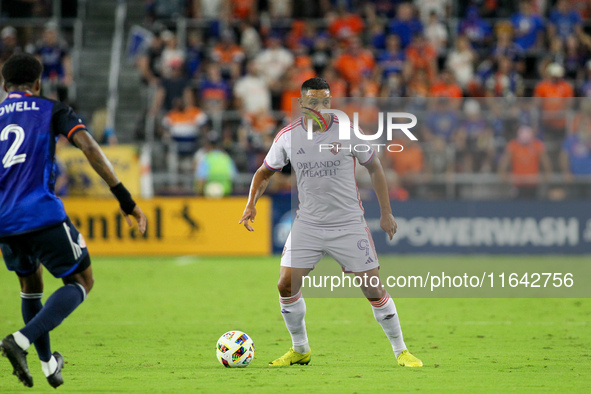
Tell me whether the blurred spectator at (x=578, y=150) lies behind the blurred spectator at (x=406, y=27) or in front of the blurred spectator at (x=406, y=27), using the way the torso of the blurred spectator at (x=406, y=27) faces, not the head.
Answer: in front

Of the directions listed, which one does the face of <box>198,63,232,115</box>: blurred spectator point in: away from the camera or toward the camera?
toward the camera

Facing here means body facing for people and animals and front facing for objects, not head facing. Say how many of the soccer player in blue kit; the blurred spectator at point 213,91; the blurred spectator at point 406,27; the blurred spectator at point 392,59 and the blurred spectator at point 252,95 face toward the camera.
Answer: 4

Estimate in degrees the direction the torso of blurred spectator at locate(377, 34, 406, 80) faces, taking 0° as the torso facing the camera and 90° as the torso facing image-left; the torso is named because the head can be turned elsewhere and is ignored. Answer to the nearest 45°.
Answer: approximately 0°

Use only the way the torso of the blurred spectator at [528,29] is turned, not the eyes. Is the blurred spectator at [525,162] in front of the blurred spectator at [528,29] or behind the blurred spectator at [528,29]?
in front

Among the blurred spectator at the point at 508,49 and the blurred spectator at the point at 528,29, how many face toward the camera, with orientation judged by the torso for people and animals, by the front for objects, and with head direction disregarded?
2

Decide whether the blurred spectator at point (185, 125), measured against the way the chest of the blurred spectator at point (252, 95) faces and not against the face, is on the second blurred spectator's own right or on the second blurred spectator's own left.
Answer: on the second blurred spectator's own right

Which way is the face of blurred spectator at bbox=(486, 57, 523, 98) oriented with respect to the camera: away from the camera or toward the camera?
toward the camera

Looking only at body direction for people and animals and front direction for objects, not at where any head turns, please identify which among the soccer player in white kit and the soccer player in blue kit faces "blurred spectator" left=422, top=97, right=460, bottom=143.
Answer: the soccer player in blue kit

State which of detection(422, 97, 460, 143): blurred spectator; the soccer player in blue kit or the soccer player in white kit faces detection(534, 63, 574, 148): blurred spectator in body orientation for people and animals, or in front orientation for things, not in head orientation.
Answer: the soccer player in blue kit

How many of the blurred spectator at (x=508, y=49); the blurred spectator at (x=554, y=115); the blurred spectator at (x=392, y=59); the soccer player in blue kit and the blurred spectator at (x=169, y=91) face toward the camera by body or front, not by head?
4

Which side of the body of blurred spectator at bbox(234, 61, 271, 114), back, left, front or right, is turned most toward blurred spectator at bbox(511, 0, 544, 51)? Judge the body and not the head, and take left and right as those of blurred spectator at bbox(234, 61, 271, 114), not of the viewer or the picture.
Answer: left

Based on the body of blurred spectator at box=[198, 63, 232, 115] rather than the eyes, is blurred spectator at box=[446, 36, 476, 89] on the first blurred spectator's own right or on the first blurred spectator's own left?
on the first blurred spectator's own left

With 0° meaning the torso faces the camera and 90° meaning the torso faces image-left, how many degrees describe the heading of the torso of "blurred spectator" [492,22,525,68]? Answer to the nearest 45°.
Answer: approximately 0°

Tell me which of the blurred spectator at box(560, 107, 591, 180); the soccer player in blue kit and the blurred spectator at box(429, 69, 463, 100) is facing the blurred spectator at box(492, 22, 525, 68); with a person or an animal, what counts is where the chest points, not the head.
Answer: the soccer player in blue kit
